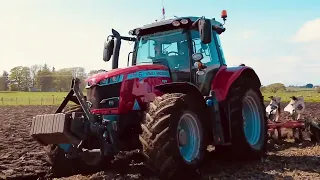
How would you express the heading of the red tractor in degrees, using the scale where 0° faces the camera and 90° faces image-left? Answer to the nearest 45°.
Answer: approximately 45°
